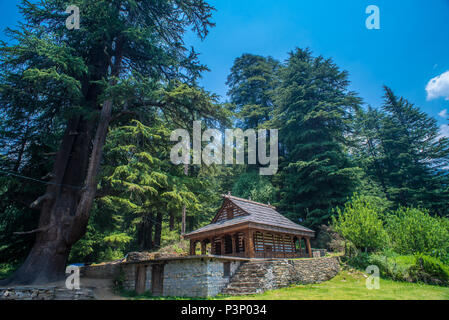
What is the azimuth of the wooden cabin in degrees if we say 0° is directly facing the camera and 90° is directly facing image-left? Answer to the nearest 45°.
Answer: approximately 45°

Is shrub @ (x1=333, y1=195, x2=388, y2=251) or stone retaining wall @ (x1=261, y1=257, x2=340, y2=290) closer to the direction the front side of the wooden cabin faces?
the stone retaining wall

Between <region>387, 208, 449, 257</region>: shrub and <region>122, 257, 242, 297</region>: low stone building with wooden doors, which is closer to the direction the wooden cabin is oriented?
the low stone building with wooden doors

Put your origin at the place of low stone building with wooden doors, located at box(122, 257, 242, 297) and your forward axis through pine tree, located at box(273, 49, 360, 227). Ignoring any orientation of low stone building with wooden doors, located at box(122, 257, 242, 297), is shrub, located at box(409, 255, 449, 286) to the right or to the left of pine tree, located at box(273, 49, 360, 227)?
right

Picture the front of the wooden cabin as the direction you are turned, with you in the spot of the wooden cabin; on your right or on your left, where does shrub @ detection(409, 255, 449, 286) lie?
on your left

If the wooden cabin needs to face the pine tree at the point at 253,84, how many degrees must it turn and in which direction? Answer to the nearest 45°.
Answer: approximately 135° to its right

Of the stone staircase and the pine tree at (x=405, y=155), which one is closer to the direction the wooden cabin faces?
the stone staircase

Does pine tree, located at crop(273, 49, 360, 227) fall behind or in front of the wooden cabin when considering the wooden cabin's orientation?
behind

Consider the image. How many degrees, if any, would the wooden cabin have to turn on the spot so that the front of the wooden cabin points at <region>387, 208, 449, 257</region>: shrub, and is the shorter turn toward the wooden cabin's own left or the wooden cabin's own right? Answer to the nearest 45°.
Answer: approximately 135° to the wooden cabin's own left
